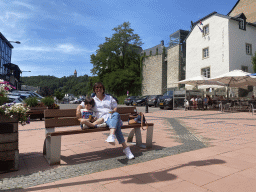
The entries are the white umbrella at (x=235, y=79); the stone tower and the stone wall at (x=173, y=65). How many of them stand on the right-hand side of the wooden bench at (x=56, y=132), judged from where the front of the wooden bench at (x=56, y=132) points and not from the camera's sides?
0

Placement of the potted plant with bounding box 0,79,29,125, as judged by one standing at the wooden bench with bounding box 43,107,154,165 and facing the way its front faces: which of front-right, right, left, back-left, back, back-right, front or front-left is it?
right

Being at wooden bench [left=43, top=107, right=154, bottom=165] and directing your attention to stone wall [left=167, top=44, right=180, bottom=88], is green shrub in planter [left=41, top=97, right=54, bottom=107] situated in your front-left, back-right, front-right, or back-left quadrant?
front-left

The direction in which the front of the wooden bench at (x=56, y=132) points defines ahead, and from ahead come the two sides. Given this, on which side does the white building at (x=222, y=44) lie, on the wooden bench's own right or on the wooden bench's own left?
on the wooden bench's own left

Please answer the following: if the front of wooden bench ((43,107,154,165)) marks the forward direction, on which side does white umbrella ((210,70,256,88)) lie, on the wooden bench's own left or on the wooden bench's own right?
on the wooden bench's own left

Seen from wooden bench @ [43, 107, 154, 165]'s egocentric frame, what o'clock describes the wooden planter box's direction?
The wooden planter box is roughly at 3 o'clock from the wooden bench.

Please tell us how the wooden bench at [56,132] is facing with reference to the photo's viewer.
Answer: facing the viewer and to the right of the viewer

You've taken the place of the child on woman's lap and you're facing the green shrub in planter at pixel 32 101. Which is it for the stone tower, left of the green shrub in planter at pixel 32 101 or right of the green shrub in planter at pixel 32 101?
right

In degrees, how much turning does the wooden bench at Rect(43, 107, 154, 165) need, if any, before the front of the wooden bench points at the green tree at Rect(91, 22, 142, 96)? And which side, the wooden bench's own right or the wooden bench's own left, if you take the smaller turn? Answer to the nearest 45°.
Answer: approximately 135° to the wooden bench's own left
